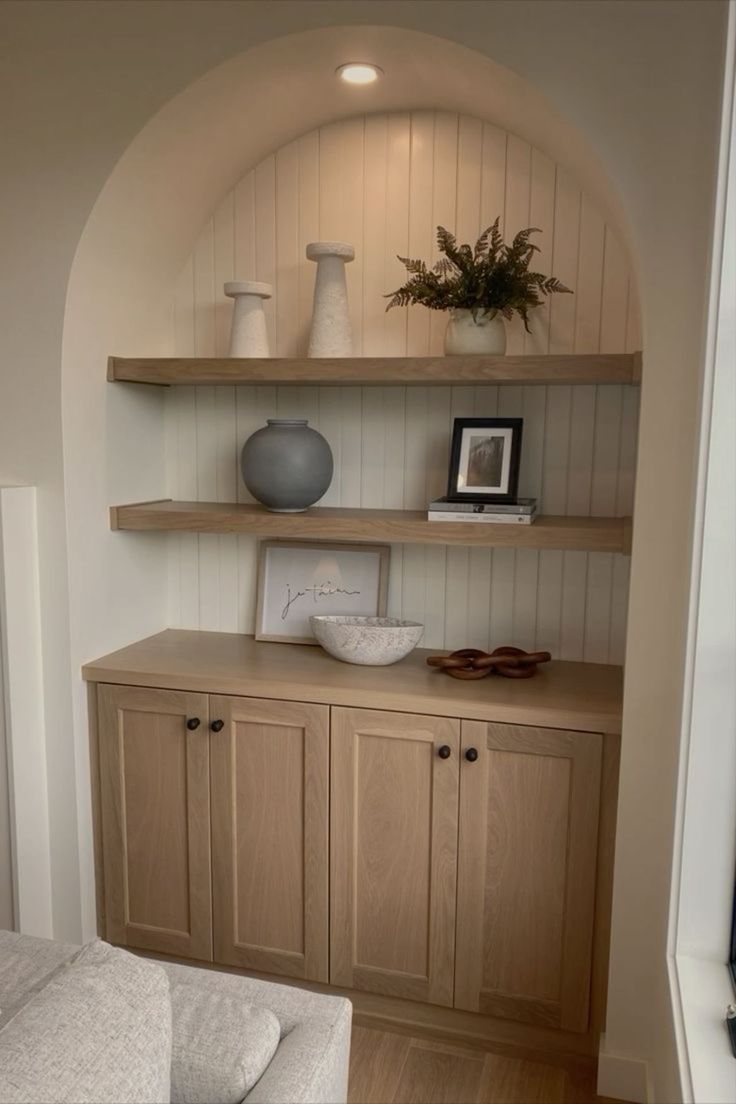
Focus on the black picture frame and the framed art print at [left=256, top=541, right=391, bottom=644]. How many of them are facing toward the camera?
2

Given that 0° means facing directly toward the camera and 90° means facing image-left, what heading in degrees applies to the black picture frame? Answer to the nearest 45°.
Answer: approximately 0°

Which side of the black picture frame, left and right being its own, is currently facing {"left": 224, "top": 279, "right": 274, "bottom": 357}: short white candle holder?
right

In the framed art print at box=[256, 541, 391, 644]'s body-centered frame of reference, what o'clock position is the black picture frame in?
The black picture frame is roughly at 10 o'clock from the framed art print.

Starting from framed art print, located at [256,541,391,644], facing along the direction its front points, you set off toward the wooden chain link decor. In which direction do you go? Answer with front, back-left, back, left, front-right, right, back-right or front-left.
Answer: front-left
